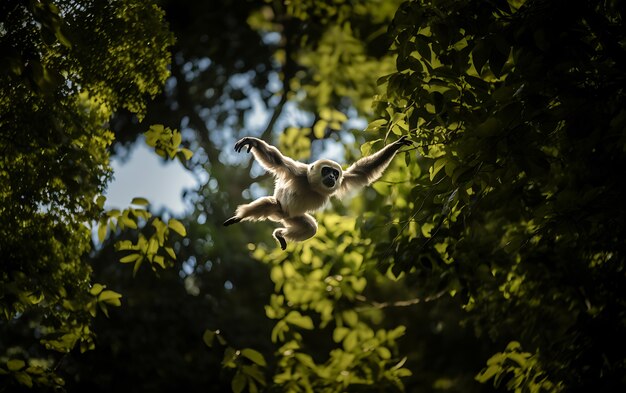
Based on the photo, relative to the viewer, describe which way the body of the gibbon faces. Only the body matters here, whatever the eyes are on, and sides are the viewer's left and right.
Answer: facing the viewer and to the right of the viewer
